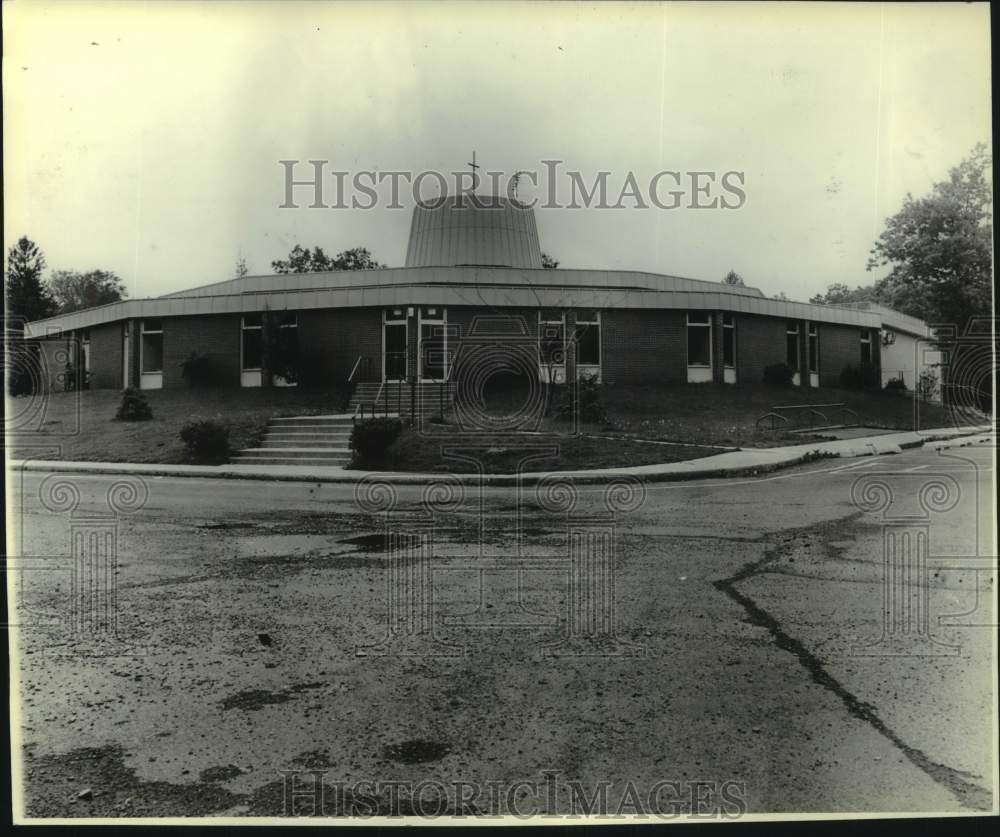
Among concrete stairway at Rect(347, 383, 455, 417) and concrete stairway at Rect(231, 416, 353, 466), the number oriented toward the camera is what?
2

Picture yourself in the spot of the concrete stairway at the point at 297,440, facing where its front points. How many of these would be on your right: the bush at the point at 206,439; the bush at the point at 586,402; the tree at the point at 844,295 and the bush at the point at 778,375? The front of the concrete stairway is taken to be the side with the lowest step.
1

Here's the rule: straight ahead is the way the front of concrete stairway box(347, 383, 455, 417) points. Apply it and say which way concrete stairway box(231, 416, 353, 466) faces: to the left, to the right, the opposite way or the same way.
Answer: the same way

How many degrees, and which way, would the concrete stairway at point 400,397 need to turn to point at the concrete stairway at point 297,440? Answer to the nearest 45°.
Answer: approximately 90° to its right

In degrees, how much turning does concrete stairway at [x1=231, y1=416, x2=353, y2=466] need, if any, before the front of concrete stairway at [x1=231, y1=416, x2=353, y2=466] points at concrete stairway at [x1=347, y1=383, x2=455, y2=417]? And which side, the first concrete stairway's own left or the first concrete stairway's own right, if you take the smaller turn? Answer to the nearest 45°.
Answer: approximately 90° to the first concrete stairway's own left

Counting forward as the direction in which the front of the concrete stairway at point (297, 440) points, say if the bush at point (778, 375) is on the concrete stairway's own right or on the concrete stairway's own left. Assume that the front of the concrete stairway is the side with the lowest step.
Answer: on the concrete stairway's own left

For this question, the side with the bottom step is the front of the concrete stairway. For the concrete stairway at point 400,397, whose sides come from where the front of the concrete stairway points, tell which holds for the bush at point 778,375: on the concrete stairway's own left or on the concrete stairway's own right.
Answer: on the concrete stairway's own left

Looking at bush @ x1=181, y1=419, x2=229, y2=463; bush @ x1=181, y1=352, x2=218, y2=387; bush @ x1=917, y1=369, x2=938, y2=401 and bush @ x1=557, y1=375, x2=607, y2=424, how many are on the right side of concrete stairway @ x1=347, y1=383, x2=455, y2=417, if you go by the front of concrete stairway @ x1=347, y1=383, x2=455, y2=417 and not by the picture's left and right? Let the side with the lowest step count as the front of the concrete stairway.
2

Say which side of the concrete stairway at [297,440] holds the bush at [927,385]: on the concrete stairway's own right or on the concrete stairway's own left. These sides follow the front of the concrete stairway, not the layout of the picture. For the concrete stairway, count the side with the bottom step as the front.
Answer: on the concrete stairway's own left

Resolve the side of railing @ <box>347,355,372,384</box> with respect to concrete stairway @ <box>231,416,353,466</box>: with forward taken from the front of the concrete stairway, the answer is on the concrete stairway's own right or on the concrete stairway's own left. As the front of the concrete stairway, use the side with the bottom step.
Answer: on the concrete stairway's own left

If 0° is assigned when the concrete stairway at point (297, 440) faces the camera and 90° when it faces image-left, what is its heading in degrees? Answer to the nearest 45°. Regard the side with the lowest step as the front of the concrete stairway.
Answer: approximately 0°

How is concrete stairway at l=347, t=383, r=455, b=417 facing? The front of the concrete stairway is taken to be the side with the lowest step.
toward the camera
